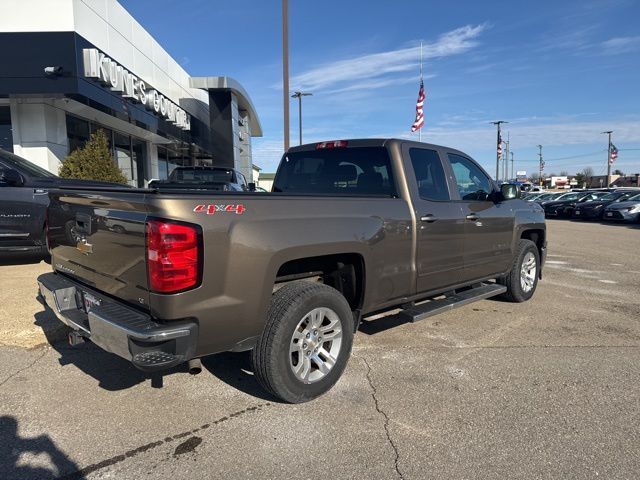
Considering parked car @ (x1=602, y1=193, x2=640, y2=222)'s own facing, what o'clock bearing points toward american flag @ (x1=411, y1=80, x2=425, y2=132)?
The american flag is roughly at 12 o'clock from the parked car.

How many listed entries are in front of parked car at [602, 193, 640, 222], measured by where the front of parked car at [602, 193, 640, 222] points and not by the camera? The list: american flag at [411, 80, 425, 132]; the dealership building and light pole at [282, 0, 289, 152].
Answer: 3

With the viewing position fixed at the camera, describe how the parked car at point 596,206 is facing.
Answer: facing the viewer and to the left of the viewer

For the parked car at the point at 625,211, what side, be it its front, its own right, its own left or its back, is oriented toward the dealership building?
front

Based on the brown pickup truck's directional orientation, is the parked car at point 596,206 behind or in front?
in front

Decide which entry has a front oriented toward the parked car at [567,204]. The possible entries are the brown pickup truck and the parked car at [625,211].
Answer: the brown pickup truck

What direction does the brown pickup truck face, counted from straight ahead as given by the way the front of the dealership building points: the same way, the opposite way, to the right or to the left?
to the left

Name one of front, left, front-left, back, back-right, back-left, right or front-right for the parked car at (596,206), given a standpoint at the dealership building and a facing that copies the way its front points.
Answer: front-left

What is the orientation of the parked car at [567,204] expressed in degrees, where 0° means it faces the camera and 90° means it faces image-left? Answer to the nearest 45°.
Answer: approximately 45°

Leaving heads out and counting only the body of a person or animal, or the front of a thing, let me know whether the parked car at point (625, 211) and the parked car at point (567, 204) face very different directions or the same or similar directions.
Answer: same or similar directions

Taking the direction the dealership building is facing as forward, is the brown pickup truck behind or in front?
in front
